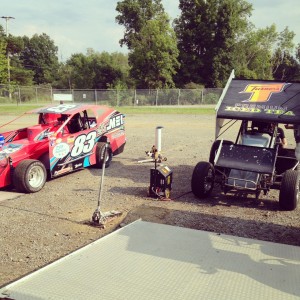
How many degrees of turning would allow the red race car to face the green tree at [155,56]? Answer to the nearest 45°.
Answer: approximately 135° to its right

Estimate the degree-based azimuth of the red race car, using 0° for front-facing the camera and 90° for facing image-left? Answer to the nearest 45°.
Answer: approximately 45°

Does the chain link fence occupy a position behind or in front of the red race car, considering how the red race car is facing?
behind
